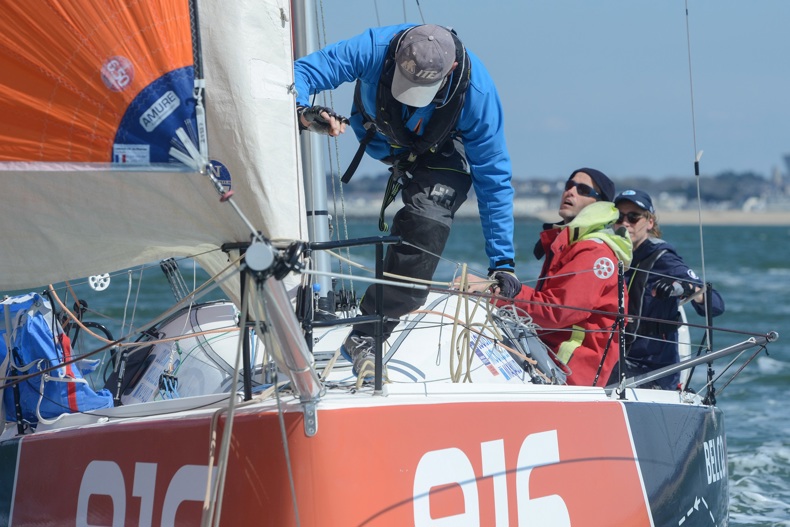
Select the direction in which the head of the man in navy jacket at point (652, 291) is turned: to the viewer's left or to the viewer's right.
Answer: to the viewer's left

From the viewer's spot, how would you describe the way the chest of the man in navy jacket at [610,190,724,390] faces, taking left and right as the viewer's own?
facing the viewer and to the left of the viewer

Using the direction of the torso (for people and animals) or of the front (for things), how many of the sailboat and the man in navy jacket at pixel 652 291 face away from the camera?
0
